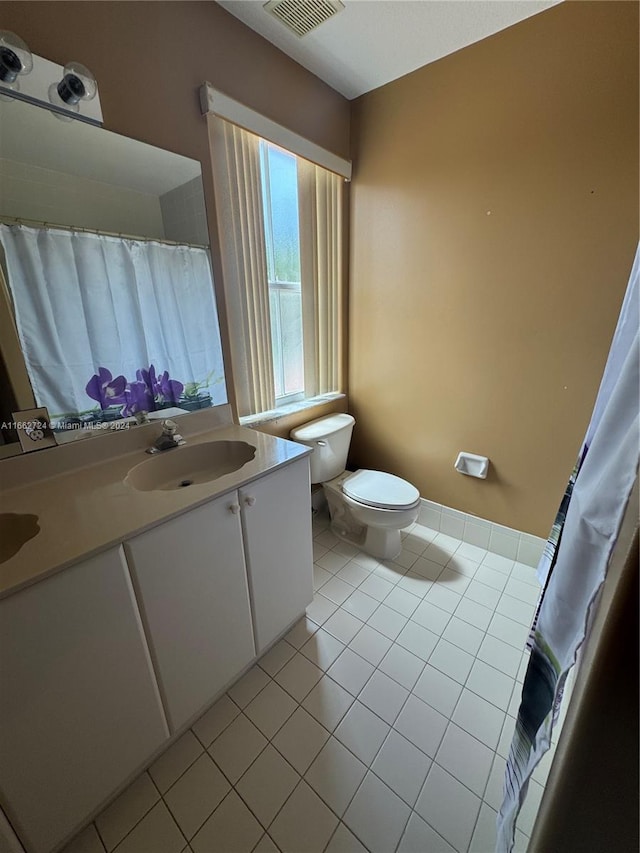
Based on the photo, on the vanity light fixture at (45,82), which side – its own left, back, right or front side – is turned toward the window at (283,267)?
left

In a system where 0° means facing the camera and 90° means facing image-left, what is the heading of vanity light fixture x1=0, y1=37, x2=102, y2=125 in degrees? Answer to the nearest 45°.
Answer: approximately 315°

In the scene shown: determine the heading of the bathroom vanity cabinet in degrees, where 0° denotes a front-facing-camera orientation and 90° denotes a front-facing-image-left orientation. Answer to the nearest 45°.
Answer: approximately 315°

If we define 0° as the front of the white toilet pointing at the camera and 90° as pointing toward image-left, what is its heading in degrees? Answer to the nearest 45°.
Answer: approximately 315°

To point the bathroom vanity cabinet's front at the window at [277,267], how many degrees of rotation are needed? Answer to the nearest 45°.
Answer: approximately 90° to its left

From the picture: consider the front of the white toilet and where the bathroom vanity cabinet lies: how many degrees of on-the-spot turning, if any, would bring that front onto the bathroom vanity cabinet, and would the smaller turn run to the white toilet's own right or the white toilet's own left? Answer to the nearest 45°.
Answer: approximately 90° to the white toilet's own right

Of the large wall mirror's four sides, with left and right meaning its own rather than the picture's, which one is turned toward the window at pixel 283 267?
left
